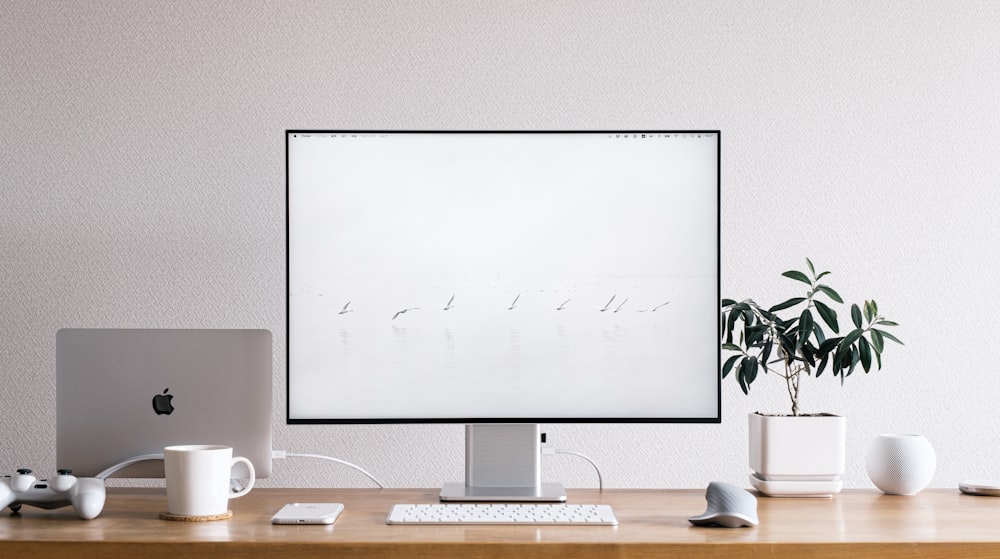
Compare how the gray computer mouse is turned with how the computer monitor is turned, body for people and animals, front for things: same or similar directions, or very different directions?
very different directions

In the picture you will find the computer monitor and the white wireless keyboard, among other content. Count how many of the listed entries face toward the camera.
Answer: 2

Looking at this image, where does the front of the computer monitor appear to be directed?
toward the camera

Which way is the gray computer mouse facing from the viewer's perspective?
away from the camera

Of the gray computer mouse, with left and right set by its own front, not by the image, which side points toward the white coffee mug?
left

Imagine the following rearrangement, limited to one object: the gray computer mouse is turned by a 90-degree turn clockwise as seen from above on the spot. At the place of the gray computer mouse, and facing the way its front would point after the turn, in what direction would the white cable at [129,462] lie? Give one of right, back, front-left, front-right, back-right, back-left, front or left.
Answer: back

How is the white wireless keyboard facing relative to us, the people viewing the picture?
facing the viewer

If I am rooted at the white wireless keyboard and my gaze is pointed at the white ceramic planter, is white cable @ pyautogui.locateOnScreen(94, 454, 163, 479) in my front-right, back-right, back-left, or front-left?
back-left
